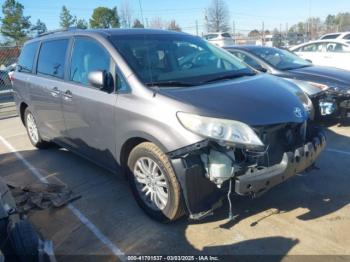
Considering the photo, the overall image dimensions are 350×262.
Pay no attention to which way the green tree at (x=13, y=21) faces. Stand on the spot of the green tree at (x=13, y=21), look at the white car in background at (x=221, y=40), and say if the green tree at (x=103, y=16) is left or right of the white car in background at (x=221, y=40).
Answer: left

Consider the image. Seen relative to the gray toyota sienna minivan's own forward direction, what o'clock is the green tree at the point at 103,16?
The green tree is roughly at 7 o'clock from the gray toyota sienna minivan.

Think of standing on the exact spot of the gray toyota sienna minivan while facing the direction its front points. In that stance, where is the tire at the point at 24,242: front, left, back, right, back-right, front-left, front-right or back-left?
right

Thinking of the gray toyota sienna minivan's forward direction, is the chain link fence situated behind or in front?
behind

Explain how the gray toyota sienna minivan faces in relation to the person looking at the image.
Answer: facing the viewer and to the right of the viewer

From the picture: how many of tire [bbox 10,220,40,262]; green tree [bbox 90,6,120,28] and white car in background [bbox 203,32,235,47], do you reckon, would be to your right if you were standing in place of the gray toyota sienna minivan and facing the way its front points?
1

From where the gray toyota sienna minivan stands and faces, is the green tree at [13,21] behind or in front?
behind

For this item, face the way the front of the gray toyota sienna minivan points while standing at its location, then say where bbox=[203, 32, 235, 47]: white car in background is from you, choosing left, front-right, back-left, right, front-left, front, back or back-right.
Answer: back-left

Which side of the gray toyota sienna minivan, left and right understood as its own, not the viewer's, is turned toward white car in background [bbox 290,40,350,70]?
left
